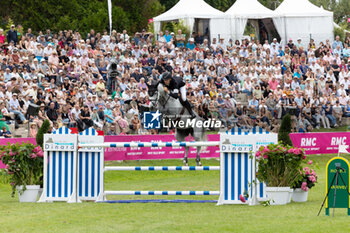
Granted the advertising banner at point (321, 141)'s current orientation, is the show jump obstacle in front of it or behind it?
in front

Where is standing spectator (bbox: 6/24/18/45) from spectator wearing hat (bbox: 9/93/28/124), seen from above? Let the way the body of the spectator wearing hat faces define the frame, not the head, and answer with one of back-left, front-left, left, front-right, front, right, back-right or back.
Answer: back-left

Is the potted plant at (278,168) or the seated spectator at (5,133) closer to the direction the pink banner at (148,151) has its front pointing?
the potted plant

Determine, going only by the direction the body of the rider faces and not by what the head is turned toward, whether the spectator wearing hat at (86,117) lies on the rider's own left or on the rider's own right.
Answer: on the rider's own right

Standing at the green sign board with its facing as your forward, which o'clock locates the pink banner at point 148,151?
The pink banner is roughly at 5 o'clock from the green sign board.

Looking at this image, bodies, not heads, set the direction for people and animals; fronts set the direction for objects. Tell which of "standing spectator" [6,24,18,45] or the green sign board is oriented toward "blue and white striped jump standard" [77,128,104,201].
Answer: the standing spectator

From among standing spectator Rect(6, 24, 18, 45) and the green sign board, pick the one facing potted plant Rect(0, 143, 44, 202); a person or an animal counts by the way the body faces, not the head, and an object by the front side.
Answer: the standing spectator

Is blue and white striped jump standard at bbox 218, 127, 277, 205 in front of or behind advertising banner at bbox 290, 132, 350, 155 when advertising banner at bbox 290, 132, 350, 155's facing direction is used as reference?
in front

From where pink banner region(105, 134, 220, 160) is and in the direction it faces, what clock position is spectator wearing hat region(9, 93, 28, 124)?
The spectator wearing hat is roughly at 3 o'clock from the pink banner.

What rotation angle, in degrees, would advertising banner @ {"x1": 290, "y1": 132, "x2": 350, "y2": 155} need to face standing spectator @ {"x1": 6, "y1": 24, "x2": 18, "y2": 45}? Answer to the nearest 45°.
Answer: approximately 90° to its right

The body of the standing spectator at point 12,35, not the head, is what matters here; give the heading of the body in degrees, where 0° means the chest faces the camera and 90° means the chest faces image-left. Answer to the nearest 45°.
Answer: approximately 0°

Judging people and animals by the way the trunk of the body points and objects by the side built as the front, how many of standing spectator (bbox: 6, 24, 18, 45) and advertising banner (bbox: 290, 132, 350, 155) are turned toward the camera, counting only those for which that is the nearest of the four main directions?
2
